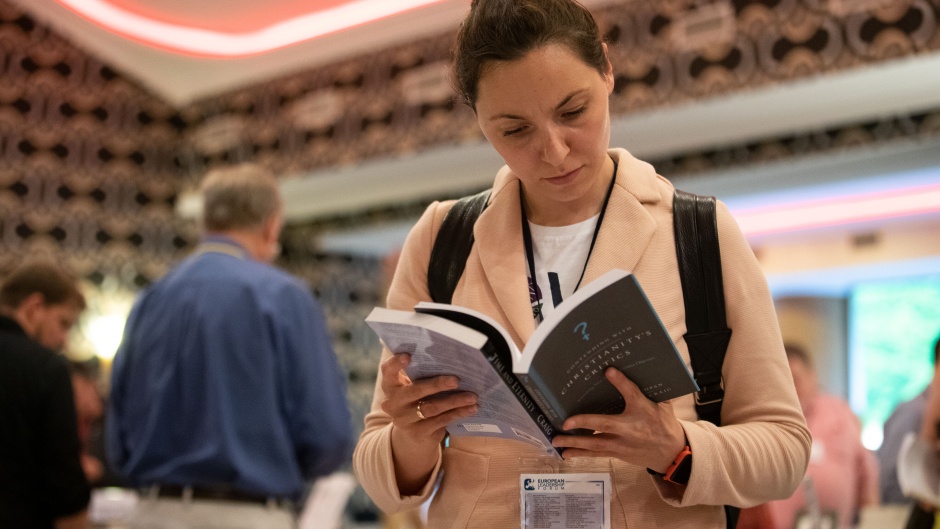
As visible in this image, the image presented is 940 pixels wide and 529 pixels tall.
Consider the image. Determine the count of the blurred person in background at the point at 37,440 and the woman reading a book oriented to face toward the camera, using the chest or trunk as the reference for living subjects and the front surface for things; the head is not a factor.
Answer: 1

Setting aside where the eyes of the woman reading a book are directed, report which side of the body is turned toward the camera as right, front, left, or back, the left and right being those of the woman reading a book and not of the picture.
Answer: front

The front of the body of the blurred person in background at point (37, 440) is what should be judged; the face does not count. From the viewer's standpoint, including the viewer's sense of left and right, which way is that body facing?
facing away from the viewer and to the right of the viewer

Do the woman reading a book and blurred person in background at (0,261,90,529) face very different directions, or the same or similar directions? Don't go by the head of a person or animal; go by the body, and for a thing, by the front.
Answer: very different directions

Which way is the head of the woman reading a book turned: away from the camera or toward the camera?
toward the camera

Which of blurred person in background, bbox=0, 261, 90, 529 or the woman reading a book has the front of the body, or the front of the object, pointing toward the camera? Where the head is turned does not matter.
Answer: the woman reading a book

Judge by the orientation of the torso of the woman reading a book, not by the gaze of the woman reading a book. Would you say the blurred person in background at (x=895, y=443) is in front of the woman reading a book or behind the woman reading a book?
behind

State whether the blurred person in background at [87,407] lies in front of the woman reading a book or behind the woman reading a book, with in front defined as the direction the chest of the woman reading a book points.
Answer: behind

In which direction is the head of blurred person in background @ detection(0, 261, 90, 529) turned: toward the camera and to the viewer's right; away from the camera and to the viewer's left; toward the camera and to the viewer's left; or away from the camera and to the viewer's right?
toward the camera and to the viewer's right
